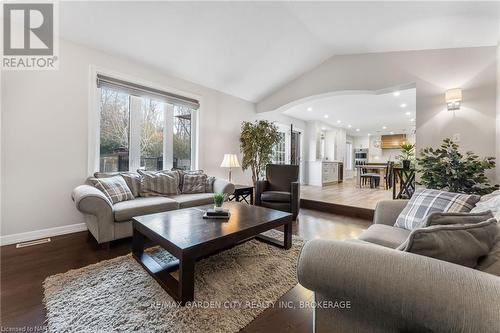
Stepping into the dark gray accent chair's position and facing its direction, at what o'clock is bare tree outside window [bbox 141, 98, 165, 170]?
The bare tree outside window is roughly at 3 o'clock from the dark gray accent chair.

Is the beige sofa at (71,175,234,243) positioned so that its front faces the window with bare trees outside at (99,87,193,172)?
no

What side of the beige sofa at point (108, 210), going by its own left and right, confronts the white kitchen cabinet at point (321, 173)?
left

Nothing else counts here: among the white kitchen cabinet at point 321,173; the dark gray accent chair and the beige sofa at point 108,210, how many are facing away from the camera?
0

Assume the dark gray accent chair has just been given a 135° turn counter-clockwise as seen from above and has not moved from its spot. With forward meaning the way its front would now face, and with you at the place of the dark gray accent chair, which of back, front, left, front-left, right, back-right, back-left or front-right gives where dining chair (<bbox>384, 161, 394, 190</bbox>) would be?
front-left

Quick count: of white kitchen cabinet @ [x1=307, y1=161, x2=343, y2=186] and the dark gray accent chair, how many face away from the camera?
0

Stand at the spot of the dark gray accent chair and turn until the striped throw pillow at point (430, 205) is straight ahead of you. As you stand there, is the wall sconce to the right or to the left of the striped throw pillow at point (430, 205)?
left

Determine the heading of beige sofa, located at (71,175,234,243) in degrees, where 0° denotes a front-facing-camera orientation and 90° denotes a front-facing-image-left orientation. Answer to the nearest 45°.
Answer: approximately 315°

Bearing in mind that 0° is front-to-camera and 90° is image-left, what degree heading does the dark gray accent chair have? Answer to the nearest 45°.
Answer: approximately 45°

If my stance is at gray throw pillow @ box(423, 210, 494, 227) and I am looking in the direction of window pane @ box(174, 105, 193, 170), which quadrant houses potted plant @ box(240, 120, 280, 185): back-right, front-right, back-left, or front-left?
front-right

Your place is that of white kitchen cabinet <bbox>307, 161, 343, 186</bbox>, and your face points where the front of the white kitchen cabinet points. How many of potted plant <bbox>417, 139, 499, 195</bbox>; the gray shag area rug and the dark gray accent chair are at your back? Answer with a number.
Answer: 0

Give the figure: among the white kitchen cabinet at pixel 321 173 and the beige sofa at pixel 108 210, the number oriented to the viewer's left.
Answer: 0

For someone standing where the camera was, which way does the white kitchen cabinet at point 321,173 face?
facing the viewer and to the right of the viewer

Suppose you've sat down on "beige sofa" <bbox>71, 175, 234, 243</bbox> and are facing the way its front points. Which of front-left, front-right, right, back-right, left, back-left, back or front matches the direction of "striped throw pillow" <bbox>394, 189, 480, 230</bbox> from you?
front
